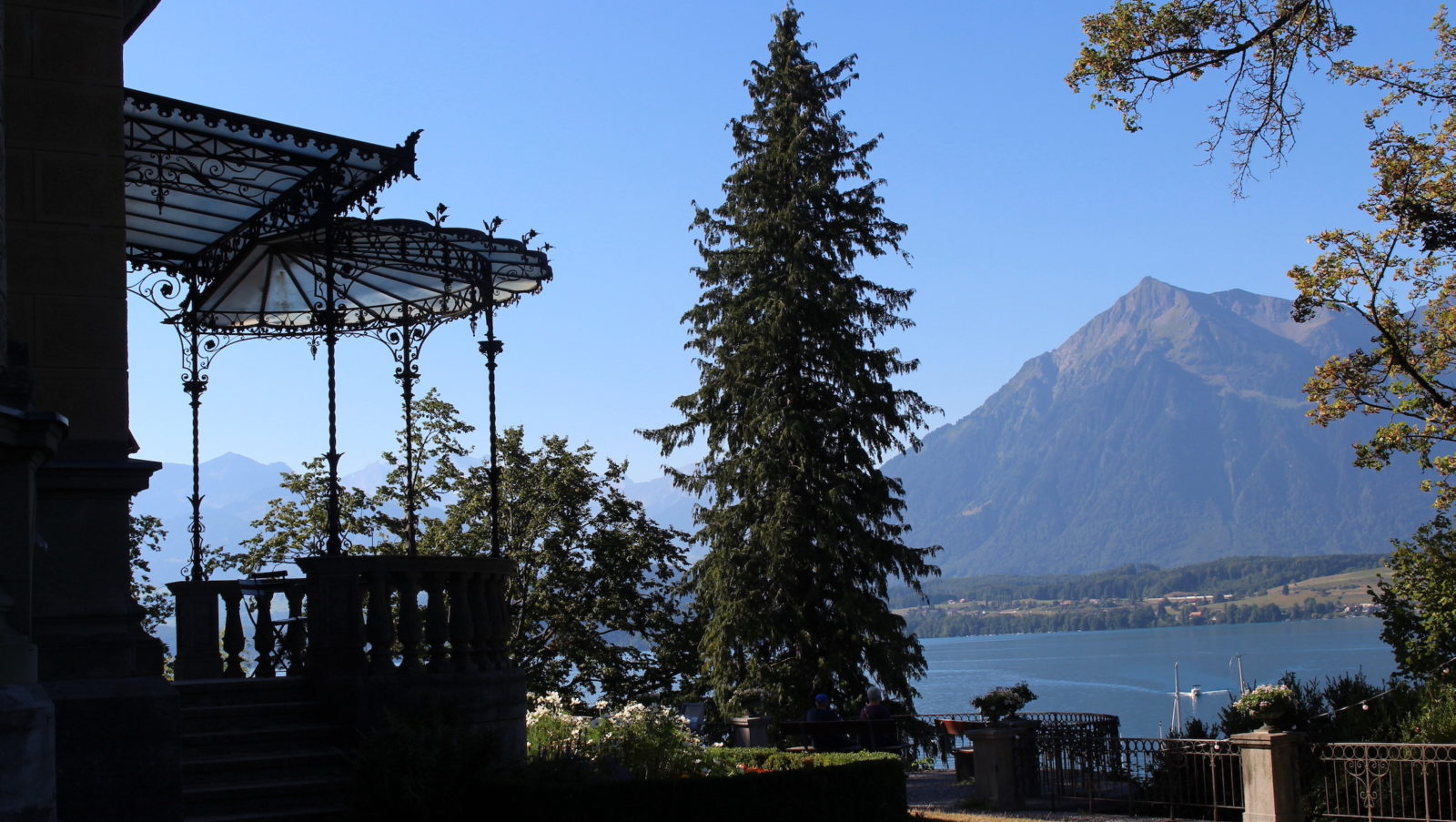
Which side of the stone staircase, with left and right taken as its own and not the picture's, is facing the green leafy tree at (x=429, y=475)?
back

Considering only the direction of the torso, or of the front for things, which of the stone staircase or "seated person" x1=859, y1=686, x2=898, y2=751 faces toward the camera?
the stone staircase

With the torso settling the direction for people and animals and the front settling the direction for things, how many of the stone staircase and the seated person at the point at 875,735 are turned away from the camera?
1

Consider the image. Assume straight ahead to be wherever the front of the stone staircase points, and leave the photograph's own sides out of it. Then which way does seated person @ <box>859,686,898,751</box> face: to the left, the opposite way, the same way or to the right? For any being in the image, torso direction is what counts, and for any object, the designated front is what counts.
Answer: the opposite way

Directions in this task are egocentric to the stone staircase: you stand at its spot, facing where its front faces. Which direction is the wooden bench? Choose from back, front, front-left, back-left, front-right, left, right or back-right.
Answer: back-left

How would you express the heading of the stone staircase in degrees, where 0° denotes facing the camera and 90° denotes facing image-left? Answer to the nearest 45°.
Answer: approximately 0°

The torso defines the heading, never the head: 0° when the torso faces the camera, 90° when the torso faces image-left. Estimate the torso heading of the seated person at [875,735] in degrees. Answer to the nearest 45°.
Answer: approximately 180°

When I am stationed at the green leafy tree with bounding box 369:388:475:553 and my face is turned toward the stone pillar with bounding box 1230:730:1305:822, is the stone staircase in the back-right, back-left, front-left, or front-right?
front-right

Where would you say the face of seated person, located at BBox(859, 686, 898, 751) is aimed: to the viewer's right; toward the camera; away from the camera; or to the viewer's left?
away from the camera

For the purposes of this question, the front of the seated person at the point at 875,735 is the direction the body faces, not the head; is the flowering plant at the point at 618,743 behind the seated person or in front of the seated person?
behind
